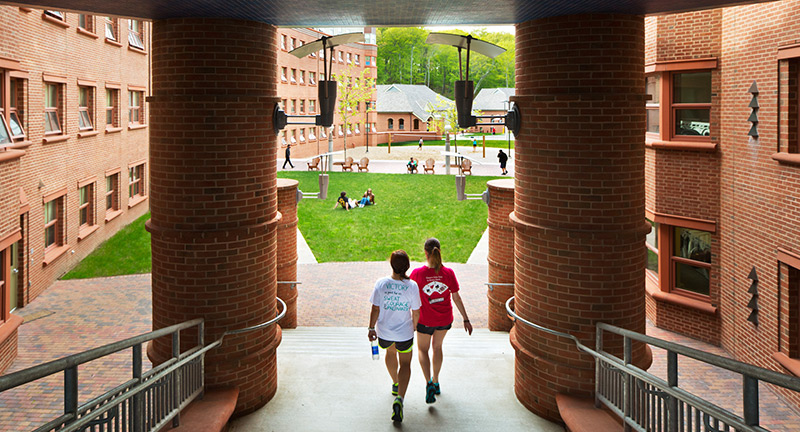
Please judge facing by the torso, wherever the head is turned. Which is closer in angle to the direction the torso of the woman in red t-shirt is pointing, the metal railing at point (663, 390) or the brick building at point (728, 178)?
the brick building

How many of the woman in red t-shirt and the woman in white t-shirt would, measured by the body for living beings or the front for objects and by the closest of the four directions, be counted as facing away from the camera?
2

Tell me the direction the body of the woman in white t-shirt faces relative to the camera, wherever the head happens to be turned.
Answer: away from the camera

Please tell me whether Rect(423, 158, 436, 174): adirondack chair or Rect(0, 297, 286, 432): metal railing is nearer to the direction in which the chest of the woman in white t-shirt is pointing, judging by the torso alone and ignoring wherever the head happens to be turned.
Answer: the adirondack chair

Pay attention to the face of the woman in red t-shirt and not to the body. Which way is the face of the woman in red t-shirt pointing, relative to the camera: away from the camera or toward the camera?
away from the camera

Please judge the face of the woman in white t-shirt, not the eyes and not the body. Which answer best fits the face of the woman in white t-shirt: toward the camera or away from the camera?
away from the camera

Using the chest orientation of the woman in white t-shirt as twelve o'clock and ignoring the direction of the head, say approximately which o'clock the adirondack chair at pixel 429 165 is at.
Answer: The adirondack chair is roughly at 12 o'clock from the woman in white t-shirt.

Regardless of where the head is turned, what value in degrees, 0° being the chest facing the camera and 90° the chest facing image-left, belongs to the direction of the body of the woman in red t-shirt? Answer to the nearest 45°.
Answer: approximately 180°

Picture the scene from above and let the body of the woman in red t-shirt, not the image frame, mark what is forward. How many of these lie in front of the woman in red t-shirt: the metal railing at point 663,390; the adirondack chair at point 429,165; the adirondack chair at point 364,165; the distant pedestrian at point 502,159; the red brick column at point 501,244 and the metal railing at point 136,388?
4
